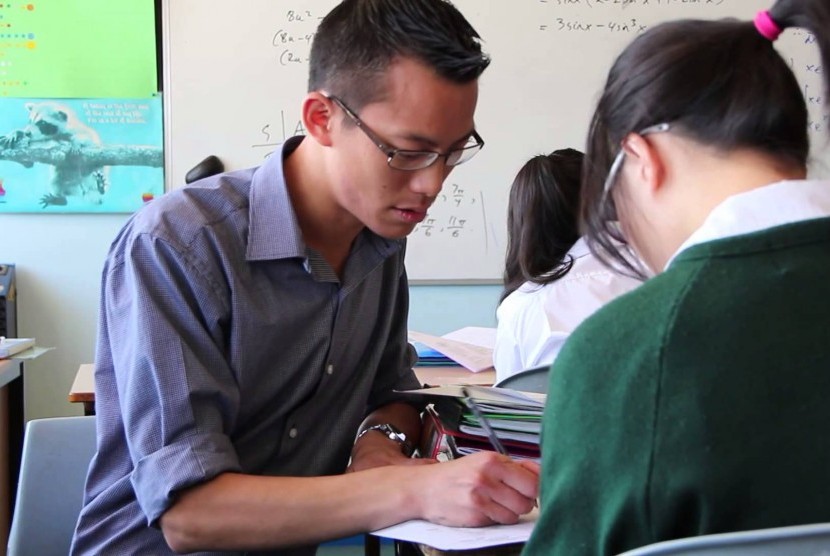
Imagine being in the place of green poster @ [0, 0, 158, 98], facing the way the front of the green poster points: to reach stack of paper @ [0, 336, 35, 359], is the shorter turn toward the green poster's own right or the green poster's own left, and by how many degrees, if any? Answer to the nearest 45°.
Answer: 0° — it already faces it

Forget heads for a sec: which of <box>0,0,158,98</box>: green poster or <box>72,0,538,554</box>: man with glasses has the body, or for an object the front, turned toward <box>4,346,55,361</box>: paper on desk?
the green poster

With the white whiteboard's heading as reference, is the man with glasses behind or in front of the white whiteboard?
in front

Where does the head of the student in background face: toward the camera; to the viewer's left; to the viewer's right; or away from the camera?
away from the camera

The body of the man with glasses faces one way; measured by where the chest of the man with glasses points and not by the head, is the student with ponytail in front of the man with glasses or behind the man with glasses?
in front

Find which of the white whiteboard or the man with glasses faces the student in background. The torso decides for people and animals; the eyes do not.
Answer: the white whiteboard

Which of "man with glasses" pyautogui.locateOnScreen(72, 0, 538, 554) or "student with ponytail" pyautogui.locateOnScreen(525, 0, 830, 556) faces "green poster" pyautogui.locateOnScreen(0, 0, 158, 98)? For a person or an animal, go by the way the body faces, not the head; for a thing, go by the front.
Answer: the student with ponytail

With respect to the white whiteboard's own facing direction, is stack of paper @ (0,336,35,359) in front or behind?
in front

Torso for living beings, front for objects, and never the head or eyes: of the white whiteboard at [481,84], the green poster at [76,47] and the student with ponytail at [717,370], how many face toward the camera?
2

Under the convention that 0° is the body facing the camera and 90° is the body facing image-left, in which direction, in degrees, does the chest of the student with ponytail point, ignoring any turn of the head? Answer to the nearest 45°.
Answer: approximately 135°

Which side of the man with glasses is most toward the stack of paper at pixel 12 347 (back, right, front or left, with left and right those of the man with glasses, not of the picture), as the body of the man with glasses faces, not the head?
back

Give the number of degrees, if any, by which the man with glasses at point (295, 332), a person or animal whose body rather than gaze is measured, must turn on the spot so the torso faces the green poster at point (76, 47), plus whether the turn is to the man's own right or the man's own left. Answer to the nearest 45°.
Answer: approximately 135° to the man's own left

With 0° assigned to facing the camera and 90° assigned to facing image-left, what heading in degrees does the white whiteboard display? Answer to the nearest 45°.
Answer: approximately 0°

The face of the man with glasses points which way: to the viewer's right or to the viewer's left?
to the viewer's right

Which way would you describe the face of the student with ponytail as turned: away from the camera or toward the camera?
away from the camera
